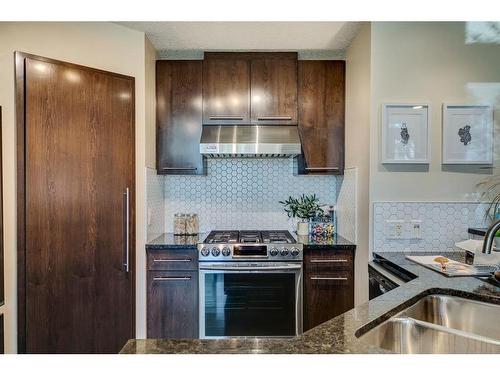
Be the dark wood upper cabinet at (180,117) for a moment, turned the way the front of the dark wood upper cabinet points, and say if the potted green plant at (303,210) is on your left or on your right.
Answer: on your left

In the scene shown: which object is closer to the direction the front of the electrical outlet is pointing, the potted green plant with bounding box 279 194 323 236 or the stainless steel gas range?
the stainless steel gas range

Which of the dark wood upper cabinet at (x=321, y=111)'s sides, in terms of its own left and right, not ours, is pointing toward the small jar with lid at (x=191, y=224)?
right

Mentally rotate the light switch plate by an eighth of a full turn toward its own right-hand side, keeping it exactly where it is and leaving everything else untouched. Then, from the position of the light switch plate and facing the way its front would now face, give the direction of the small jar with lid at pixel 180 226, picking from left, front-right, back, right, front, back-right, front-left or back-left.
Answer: front-right

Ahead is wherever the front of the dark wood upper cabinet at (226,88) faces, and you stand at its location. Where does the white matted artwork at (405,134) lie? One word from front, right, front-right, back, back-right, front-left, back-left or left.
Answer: front-left

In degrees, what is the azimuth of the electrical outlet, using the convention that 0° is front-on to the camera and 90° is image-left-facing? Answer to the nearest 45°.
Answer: approximately 0°
